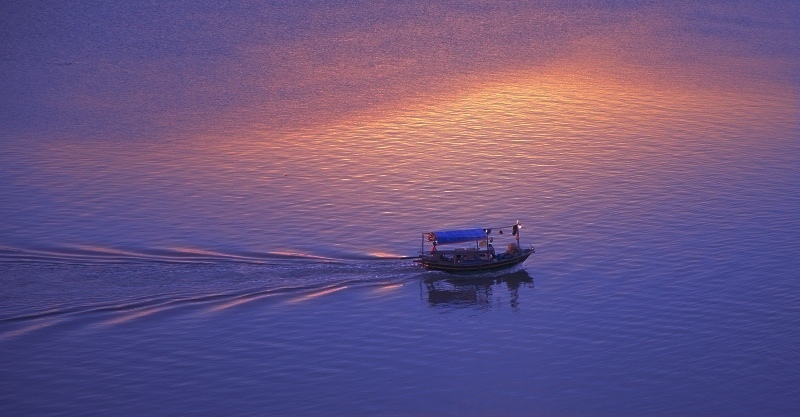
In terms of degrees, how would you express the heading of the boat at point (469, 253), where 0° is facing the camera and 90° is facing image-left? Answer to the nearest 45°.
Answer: approximately 270°
